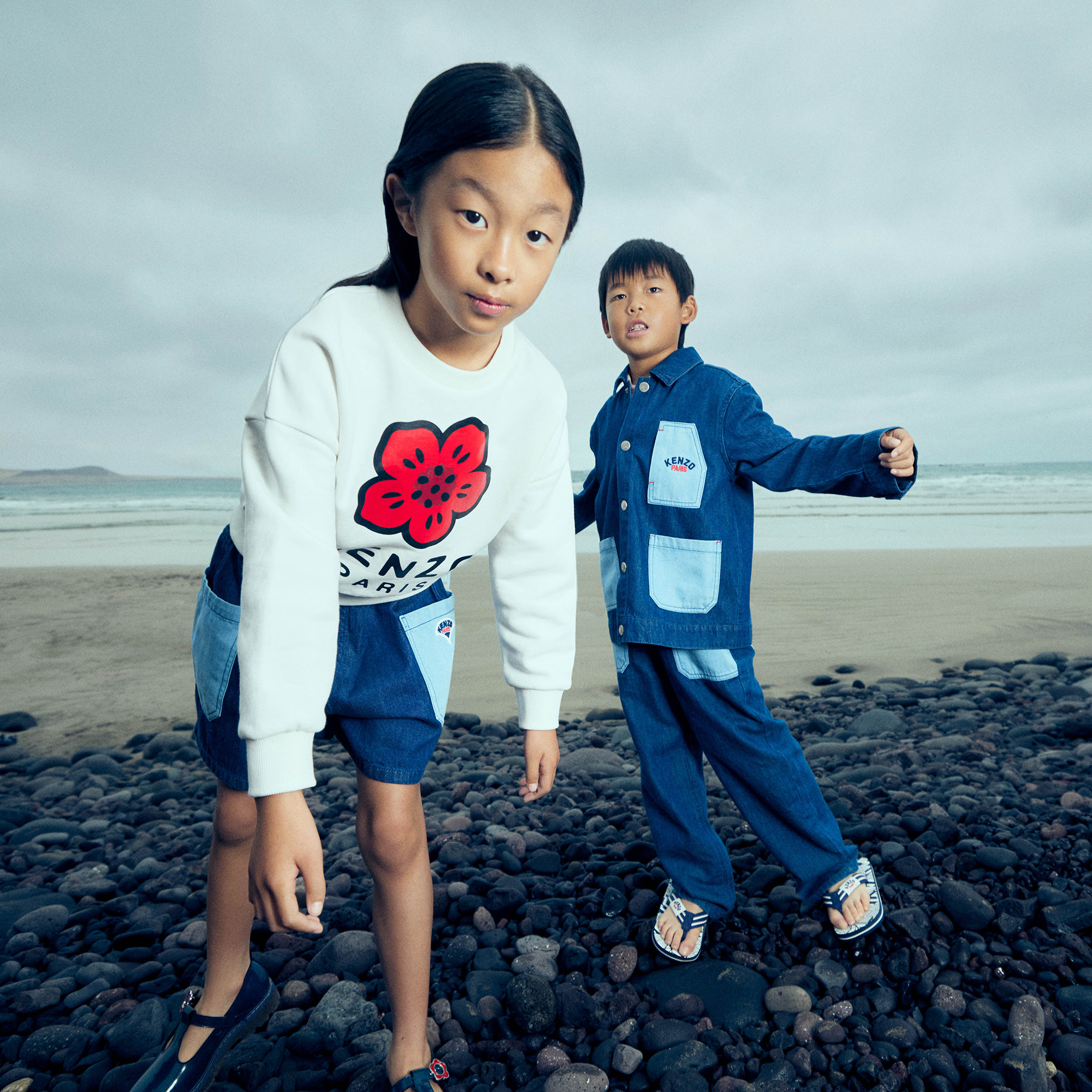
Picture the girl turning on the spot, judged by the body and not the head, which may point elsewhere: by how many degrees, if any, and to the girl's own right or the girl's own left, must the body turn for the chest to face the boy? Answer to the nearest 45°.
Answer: approximately 135° to the girl's own left

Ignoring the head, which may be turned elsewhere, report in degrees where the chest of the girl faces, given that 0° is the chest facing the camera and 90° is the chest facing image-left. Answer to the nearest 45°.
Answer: approximately 0°
